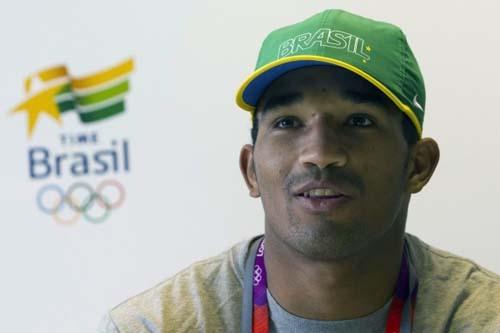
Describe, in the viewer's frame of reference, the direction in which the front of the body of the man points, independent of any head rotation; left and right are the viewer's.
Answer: facing the viewer
